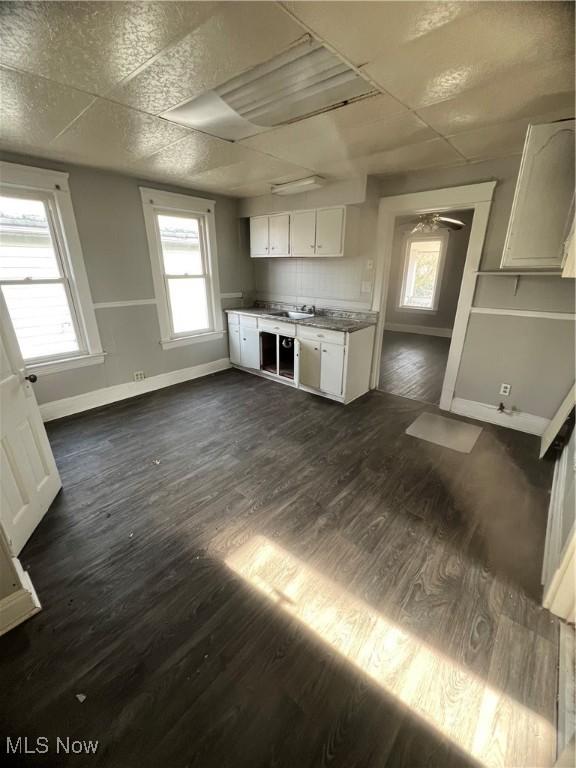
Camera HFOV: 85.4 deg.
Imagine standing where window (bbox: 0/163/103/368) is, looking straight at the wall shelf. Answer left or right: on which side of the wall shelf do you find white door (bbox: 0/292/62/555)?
right

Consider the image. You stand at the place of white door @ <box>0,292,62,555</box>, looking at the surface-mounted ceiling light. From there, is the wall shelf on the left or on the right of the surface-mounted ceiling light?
right

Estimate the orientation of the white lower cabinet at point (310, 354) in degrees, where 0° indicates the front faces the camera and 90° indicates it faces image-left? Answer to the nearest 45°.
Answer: approximately 45°

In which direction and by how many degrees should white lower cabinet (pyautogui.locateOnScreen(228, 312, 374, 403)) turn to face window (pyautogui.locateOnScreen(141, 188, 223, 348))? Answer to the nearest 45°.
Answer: approximately 45° to its right

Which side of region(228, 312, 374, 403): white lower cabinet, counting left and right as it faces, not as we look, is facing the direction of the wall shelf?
left

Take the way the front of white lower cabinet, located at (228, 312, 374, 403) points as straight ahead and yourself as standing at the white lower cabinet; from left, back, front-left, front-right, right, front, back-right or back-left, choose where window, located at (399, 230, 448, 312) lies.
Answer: back

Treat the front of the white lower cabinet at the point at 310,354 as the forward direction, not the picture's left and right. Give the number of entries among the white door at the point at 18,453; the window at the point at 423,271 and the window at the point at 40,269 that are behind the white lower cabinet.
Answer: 1

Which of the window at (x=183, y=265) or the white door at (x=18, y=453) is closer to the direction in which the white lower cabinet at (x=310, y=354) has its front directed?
the white door

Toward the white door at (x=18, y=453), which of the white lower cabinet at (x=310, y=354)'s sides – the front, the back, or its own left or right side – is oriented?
front

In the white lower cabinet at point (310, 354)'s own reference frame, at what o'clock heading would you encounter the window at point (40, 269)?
The window is roughly at 1 o'clock from the white lower cabinet.

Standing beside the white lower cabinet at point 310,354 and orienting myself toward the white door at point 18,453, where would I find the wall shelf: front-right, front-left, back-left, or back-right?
back-left
